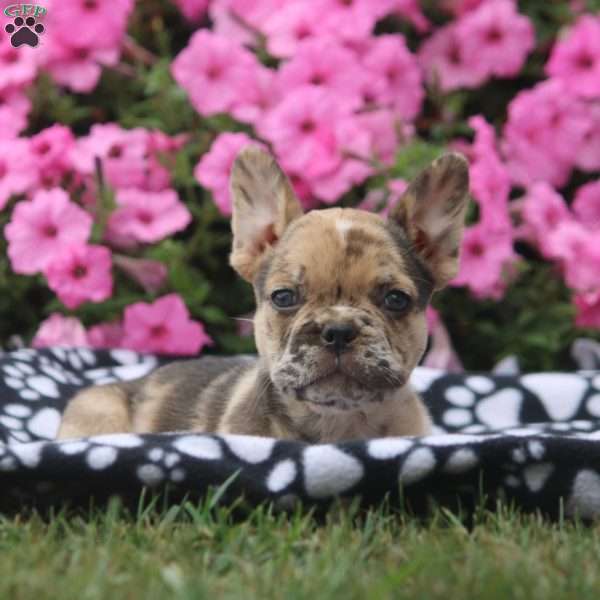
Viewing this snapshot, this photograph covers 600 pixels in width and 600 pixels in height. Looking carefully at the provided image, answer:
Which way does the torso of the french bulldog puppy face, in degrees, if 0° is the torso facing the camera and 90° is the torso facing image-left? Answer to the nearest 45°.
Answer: approximately 315°

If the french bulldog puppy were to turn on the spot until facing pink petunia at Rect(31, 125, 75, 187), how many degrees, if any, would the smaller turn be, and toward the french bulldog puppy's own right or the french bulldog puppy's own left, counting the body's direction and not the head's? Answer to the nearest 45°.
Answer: approximately 180°

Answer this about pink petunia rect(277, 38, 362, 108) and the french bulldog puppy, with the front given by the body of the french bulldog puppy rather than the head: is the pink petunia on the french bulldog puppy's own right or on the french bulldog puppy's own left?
on the french bulldog puppy's own left

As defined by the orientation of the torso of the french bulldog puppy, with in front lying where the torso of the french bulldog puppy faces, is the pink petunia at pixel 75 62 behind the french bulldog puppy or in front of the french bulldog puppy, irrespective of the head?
behind

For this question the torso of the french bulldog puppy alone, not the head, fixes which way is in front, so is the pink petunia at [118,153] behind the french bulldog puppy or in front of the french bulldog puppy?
behind

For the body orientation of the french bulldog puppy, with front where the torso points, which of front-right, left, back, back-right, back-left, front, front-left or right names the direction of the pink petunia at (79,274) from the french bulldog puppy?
back

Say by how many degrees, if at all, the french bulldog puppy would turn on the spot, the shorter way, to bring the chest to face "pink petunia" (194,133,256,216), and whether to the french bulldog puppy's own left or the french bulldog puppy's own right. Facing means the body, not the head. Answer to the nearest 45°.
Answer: approximately 135° to the french bulldog puppy's own left

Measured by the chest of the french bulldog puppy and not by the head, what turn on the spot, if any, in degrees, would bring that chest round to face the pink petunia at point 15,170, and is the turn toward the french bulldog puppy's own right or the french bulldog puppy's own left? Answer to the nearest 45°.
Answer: approximately 180°

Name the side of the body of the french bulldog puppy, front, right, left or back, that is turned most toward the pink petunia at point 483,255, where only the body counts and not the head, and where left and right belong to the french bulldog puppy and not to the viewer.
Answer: left

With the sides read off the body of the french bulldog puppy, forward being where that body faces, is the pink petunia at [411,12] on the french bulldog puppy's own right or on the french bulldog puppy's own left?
on the french bulldog puppy's own left

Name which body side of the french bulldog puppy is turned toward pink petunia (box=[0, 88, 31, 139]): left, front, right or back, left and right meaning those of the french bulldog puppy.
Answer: back
